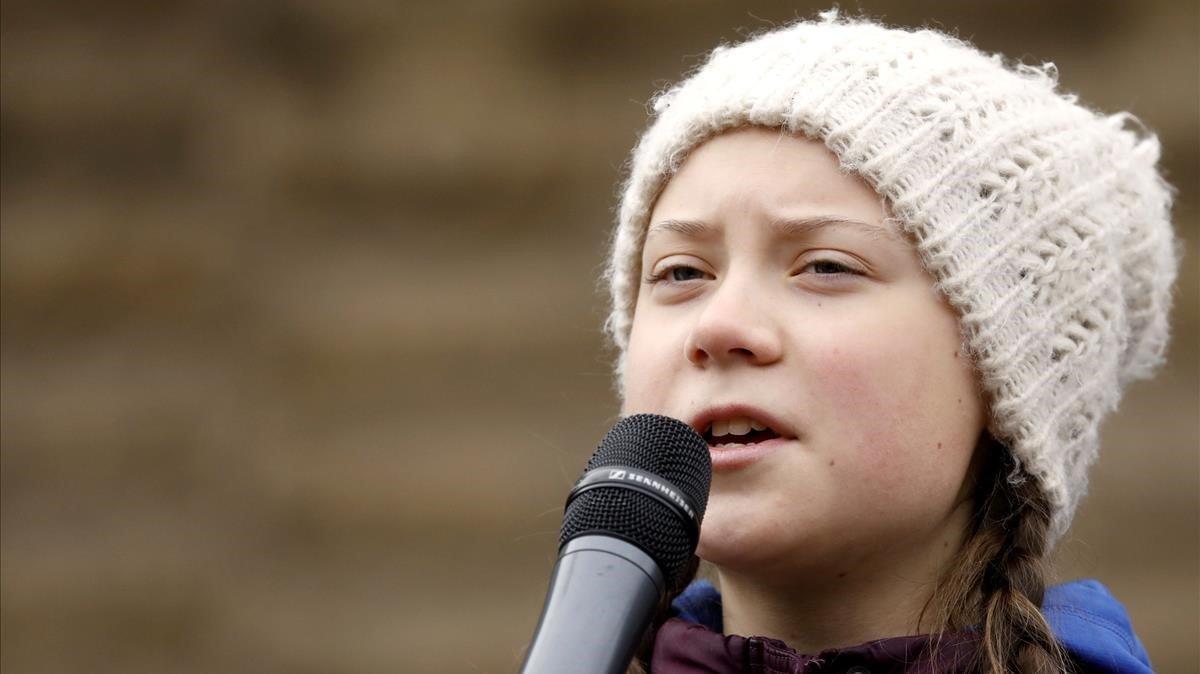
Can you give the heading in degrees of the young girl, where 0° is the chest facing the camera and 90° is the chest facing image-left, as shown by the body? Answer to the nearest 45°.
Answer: approximately 45°

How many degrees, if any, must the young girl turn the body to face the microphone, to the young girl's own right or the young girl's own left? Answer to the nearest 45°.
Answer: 0° — they already face it
